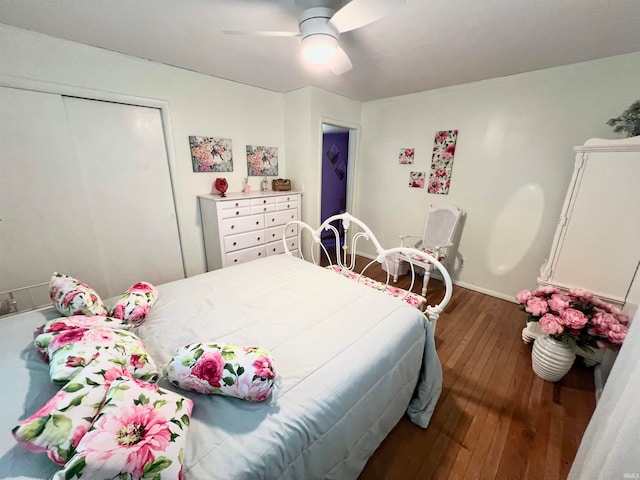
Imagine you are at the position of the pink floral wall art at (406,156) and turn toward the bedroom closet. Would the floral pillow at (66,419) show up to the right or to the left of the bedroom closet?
left

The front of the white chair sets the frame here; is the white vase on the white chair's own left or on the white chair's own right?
on the white chair's own left

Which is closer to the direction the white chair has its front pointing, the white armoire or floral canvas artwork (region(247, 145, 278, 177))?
the floral canvas artwork

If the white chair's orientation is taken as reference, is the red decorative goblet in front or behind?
in front

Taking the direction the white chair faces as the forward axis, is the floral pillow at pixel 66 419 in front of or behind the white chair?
in front

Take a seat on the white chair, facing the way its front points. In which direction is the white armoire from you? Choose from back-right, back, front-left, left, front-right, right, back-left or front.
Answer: left

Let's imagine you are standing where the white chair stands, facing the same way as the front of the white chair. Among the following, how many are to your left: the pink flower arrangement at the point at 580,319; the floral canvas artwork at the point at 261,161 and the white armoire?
2

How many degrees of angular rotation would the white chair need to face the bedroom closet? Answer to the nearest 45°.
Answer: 0° — it already faces it

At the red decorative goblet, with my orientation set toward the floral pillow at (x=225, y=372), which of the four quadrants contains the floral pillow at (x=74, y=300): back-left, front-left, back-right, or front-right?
front-right

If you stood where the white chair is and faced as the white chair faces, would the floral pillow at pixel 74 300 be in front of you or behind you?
in front

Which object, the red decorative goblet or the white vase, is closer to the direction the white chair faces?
the red decorative goblet

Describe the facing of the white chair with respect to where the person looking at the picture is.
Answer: facing the viewer and to the left of the viewer
